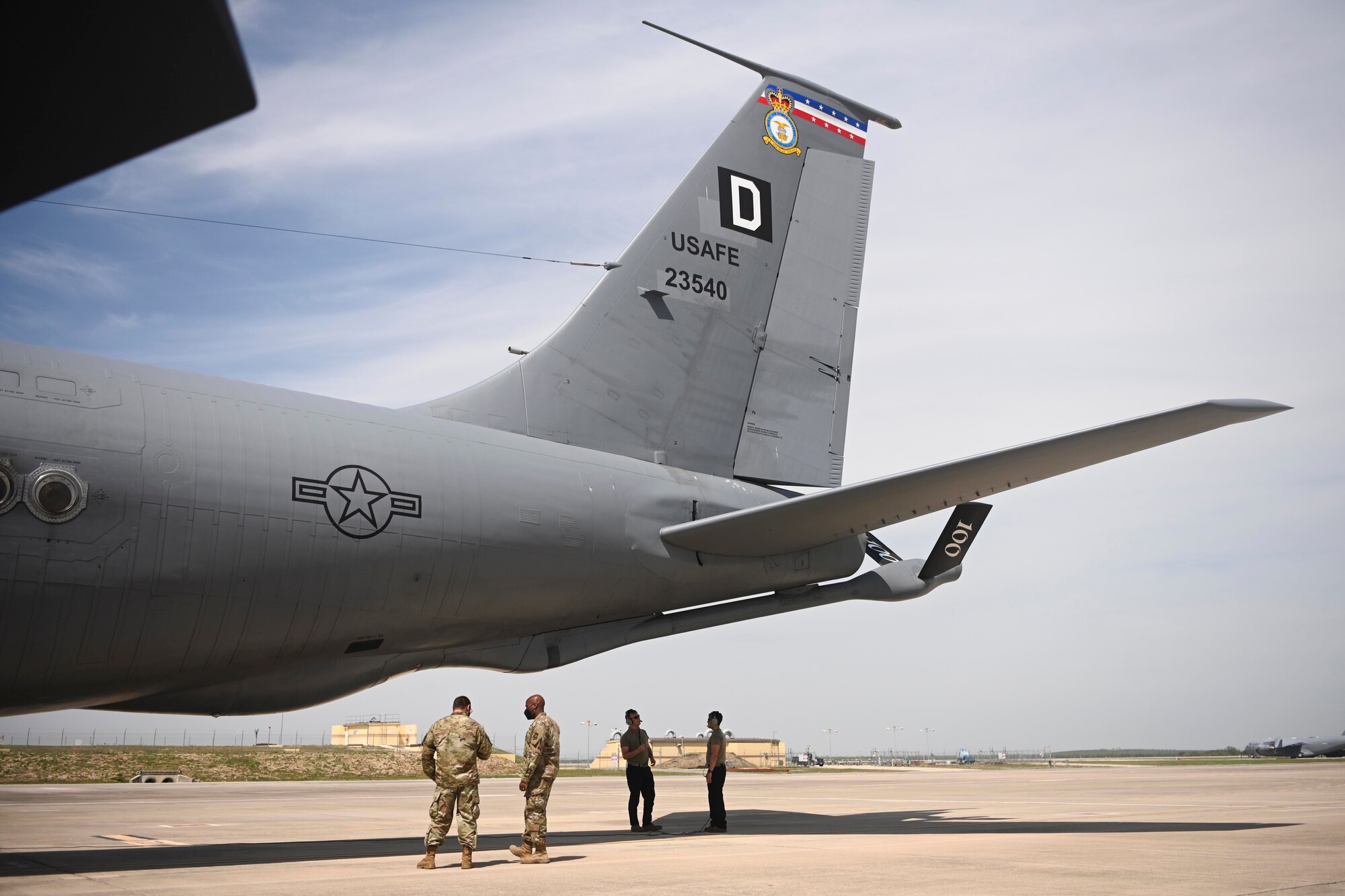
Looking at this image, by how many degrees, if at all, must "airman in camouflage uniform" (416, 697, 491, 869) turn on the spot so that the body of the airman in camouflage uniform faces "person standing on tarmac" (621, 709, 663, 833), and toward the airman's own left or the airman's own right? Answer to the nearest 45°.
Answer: approximately 45° to the airman's own right

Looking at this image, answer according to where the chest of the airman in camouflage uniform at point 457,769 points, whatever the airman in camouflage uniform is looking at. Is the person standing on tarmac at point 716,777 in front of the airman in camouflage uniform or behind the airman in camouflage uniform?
in front

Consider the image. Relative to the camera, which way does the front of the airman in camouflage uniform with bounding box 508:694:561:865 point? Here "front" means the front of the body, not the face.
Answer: to the viewer's left

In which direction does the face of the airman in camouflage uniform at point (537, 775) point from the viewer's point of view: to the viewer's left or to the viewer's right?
to the viewer's left

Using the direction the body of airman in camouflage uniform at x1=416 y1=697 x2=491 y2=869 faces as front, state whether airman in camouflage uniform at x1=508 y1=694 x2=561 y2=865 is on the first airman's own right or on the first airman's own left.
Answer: on the first airman's own right

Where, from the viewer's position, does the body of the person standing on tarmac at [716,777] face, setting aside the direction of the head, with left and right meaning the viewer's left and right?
facing to the left of the viewer

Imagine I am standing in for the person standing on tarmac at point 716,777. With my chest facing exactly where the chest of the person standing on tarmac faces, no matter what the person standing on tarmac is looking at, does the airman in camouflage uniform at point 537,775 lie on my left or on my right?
on my left

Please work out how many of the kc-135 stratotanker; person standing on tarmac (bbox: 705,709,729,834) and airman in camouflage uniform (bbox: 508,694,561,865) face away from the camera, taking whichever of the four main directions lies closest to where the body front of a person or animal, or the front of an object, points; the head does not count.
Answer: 0

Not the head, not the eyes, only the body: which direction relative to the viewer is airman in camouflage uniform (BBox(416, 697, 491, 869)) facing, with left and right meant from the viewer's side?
facing away from the viewer

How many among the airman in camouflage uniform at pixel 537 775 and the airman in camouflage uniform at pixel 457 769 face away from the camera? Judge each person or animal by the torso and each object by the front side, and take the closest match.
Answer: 1

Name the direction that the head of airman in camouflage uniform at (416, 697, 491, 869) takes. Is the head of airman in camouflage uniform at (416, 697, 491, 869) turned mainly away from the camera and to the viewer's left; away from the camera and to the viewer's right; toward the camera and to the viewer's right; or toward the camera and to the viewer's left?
away from the camera and to the viewer's right

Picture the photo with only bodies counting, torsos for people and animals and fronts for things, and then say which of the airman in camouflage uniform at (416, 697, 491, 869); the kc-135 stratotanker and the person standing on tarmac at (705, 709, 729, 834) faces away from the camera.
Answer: the airman in camouflage uniform

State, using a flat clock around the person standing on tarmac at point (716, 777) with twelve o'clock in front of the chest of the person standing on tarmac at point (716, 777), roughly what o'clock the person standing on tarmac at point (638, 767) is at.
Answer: the person standing on tarmac at point (638, 767) is roughly at 1 o'clock from the person standing on tarmac at point (716, 777).
